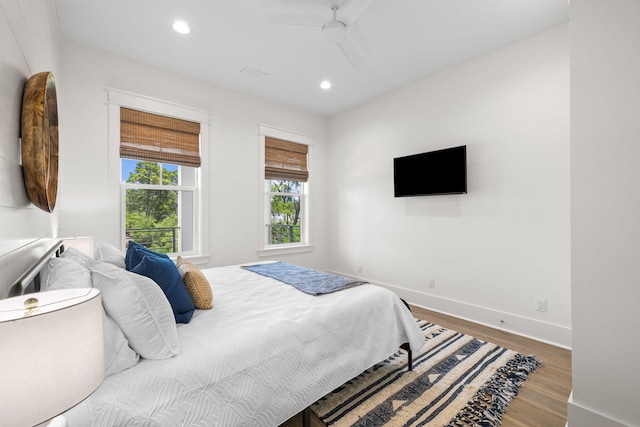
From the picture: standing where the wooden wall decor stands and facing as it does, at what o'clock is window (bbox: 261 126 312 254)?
The window is roughly at 11 o'clock from the wooden wall decor.

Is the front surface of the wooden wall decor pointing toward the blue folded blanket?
yes

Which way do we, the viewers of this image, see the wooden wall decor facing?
facing to the right of the viewer

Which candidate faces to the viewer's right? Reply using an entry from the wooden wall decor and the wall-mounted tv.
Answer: the wooden wall decor

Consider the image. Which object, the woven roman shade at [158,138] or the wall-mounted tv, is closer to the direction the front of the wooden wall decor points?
the wall-mounted tv

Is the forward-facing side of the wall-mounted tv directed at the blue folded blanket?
yes

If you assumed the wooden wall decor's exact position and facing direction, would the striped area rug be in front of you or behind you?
in front

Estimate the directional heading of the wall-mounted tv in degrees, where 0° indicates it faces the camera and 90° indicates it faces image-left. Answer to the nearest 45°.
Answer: approximately 45°

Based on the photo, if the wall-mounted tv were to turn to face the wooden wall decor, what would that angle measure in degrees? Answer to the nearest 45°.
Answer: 0° — it already faces it

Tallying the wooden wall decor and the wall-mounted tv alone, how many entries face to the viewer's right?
1

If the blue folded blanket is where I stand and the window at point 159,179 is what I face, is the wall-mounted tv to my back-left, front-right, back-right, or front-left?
back-right
